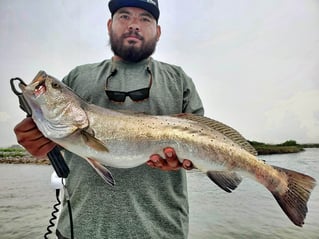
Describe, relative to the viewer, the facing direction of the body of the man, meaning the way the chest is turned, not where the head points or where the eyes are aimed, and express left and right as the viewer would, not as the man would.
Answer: facing the viewer

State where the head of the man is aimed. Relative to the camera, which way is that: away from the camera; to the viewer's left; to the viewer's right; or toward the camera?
toward the camera
